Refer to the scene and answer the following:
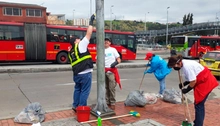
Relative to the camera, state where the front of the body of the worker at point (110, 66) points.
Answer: toward the camera

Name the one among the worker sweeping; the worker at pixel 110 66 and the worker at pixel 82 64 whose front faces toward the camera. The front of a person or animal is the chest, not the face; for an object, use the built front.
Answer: the worker at pixel 110 66

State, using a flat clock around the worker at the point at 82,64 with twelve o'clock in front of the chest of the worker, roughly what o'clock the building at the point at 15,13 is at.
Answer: The building is roughly at 10 o'clock from the worker.

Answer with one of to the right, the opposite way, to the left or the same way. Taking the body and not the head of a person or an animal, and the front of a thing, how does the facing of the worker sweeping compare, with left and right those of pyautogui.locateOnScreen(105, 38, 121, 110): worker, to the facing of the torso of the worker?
to the right

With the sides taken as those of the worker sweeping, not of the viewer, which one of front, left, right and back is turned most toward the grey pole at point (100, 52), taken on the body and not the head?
front

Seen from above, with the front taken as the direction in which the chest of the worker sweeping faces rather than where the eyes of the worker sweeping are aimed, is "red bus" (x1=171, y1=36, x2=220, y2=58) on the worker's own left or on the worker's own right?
on the worker's own right

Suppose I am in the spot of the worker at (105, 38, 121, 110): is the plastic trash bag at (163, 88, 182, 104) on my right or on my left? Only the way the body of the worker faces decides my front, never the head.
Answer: on my left

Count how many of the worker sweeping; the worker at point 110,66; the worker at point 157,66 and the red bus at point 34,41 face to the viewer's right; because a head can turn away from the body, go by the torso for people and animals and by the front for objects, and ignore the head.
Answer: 1

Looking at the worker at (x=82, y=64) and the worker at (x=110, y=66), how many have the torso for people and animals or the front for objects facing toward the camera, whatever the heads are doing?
1

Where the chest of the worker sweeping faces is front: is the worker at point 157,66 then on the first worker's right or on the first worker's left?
on the first worker's right

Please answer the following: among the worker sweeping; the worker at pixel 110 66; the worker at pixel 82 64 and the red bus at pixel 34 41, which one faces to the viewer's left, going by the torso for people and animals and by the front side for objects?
the worker sweeping

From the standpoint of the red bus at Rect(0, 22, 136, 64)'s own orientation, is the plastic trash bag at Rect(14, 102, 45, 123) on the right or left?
on its right

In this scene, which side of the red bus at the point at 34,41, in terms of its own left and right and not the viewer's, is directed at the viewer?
right

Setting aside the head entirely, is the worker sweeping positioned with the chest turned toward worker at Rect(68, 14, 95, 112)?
yes
